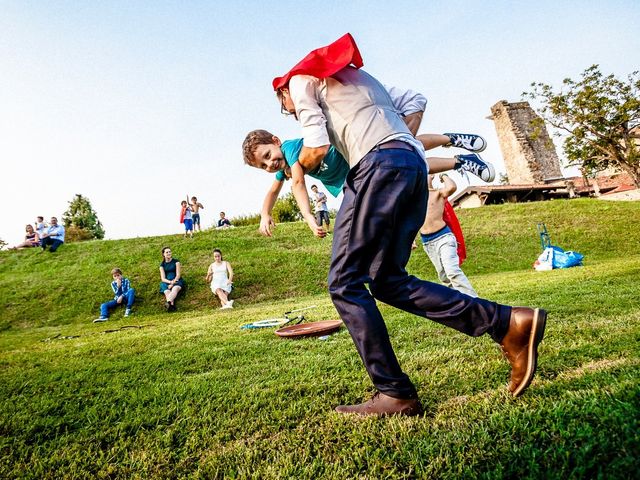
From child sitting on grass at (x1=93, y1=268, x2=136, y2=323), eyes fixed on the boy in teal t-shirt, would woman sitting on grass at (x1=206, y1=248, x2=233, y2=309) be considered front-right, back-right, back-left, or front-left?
front-left

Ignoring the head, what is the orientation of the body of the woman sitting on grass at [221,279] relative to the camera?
toward the camera

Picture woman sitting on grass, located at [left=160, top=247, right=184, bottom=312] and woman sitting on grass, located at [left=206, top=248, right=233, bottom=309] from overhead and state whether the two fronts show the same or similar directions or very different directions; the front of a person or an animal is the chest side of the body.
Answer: same or similar directions

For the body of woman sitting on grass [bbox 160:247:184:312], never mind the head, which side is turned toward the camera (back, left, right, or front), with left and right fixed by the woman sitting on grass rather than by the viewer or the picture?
front

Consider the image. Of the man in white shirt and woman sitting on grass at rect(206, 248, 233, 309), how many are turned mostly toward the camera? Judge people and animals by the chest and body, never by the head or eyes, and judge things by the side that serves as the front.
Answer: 1

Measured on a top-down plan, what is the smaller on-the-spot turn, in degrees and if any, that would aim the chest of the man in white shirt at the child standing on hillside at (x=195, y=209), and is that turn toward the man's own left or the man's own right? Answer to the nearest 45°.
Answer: approximately 45° to the man's own right

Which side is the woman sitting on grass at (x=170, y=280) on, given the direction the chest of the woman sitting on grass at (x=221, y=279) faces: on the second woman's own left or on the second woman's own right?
on the second woman's own right

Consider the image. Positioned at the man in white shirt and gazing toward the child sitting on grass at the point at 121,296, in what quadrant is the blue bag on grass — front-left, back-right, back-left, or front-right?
front-right

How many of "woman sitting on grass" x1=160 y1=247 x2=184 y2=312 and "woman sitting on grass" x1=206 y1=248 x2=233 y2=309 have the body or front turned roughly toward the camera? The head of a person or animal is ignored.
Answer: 2

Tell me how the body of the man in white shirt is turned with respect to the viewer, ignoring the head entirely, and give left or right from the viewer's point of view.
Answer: facing to the left of the viewer
